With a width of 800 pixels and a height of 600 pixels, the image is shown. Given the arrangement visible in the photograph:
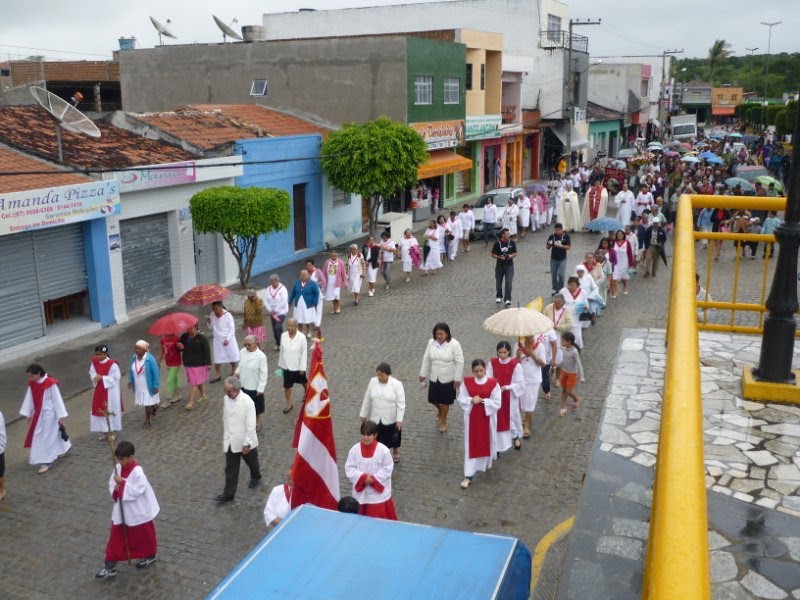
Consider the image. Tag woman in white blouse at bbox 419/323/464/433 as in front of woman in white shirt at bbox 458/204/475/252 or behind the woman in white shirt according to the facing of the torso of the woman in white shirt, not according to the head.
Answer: in front

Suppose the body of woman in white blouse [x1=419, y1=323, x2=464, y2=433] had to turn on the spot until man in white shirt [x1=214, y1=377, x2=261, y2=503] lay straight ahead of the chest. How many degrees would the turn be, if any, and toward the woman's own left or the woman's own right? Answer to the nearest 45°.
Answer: approximately 45° to the woman's own right

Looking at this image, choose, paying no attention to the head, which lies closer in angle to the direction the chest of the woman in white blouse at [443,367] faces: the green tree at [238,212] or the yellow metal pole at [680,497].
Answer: the yellow metal pole

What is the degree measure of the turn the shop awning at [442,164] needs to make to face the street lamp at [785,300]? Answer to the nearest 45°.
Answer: approximately 45° to its right

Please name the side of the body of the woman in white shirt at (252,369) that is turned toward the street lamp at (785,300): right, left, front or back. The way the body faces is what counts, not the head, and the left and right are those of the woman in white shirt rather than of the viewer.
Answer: left

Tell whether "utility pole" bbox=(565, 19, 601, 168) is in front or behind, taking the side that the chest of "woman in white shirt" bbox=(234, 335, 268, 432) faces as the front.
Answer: behind

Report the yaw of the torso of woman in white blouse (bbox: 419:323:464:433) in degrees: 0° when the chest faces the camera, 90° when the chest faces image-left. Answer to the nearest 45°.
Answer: approximately 0°

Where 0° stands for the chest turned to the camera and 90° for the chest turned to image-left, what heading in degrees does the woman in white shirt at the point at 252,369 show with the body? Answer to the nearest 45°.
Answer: approximately 45°

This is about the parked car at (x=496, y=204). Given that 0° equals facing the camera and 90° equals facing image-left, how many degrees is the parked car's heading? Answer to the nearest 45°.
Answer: approximately 45°

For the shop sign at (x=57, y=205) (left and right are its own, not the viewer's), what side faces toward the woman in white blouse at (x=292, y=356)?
front

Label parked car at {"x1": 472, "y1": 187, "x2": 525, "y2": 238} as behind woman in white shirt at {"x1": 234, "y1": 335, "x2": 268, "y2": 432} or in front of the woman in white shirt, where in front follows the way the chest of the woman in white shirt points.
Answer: behind

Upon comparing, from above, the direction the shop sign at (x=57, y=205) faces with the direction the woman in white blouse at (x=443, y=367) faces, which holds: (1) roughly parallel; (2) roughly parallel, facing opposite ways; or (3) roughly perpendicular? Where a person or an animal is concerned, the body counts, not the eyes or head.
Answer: roughly perpendicular

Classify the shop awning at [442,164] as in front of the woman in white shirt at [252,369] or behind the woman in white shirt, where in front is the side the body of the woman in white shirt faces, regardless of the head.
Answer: behind

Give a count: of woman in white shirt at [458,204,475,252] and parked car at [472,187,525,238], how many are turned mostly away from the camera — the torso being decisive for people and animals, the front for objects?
0

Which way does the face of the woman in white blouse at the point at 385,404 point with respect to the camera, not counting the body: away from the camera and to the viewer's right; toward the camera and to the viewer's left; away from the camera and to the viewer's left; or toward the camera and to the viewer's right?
toward the camera and to the viewer's left
